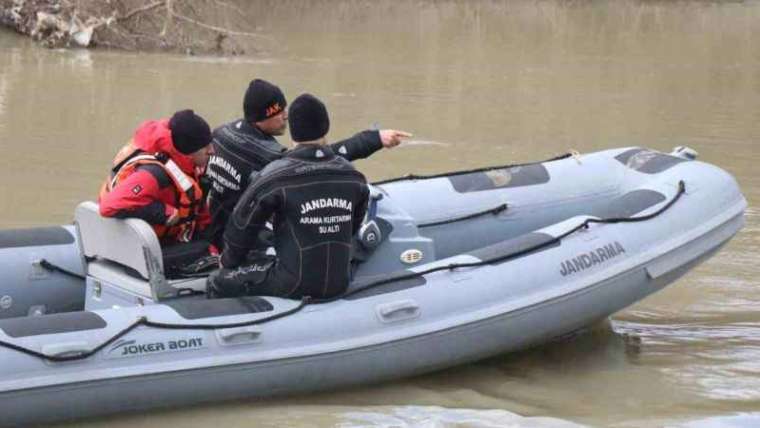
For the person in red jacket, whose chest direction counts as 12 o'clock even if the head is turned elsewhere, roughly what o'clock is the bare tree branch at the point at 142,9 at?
The bare tree branch is roughly at 9 o'clock from the person in red jacket.

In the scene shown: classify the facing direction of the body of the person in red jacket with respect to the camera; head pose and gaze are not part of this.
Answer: to the viewer's right
